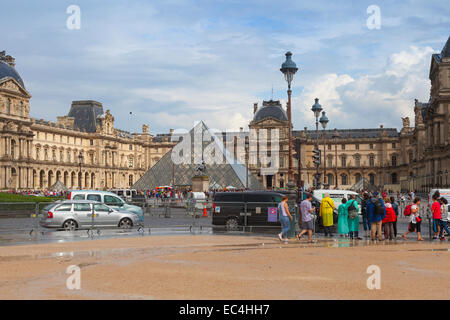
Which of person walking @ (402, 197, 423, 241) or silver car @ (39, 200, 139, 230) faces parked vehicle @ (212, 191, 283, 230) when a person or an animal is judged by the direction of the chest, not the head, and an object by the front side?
the silver car

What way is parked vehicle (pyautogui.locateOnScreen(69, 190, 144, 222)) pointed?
to the viewer's right

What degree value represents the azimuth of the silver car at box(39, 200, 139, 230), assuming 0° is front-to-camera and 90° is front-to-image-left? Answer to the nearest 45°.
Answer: approximately 270°

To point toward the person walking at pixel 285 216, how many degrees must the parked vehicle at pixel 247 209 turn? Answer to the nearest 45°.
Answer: approximately 90° to its right

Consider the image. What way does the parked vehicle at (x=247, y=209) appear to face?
to the viewer's right

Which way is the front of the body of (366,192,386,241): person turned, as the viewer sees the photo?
away from the camera
